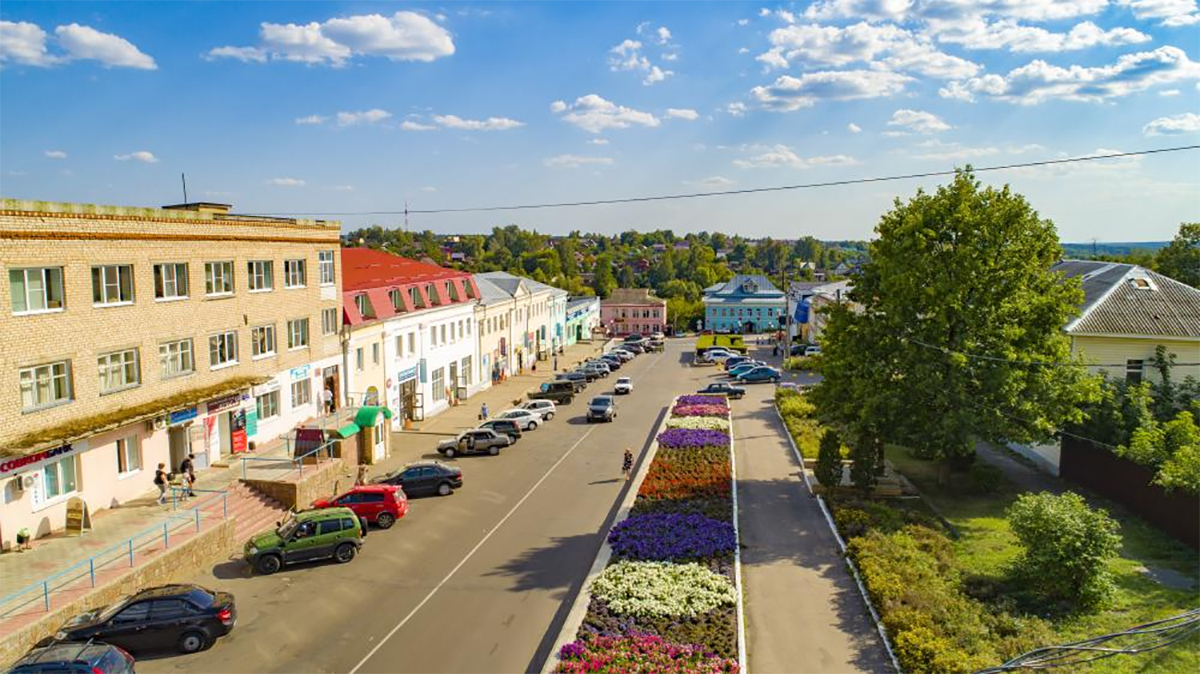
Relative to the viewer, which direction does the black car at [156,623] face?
to the viewer's left

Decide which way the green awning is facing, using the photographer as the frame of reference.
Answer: facing the viewer and to the right of the viewer

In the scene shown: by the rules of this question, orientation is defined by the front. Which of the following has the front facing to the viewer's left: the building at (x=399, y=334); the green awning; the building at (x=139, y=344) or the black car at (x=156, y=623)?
the black car

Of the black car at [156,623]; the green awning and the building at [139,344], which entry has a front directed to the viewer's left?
the black car

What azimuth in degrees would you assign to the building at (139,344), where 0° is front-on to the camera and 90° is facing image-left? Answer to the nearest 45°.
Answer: approximately 315°

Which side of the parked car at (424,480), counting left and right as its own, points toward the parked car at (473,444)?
right

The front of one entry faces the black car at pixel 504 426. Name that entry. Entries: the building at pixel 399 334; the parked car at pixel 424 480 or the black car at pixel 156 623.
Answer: the building

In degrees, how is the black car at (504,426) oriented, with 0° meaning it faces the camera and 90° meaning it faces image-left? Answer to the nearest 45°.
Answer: approximately 90°

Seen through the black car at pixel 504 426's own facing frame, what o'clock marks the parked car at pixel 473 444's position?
The parked car is roughly at 10 o'clock from the black car.

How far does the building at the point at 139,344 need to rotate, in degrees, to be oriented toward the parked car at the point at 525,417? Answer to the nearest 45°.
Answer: approximately 90° to its left

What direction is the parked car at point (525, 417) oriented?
to the viewer's left

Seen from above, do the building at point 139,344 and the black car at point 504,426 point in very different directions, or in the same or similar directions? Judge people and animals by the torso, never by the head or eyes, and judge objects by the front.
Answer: very different directions

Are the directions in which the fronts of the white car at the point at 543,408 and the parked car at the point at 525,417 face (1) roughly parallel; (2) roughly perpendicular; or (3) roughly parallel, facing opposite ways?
roughly parallel

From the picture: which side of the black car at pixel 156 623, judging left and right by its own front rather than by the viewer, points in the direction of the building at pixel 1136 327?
back

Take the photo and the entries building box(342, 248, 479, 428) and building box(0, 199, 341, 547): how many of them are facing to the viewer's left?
0

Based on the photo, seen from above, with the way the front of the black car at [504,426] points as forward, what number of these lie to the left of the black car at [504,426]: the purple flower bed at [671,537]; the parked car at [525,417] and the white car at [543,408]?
1

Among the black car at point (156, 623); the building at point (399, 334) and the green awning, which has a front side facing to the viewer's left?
the black car
